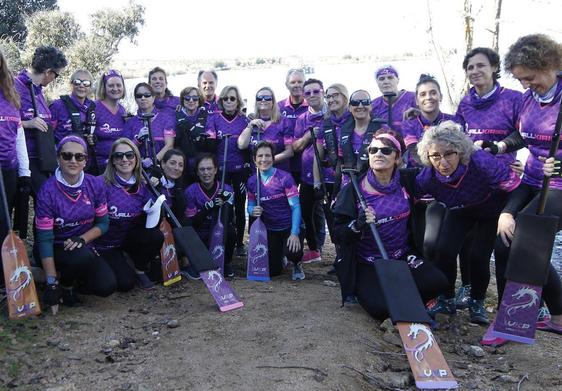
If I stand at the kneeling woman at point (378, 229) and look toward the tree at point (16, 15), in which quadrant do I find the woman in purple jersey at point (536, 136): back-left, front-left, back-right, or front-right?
back-right

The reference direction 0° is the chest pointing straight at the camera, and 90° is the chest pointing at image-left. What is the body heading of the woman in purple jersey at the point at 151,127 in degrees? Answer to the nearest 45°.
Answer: approximately 0°

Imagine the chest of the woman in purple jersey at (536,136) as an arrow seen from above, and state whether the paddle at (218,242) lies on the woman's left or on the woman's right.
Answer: on the woman's right

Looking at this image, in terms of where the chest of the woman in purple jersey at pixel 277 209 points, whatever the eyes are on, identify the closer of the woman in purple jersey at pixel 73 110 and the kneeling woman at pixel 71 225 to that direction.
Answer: the kneeling woman

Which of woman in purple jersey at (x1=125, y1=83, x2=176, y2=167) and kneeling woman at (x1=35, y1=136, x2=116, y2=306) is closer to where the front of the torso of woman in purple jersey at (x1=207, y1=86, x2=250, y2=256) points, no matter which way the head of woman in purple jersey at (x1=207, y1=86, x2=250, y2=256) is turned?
the kneeling woman

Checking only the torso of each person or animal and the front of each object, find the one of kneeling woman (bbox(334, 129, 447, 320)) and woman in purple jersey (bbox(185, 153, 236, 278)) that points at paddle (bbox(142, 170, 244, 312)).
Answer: the woman in purple jersey

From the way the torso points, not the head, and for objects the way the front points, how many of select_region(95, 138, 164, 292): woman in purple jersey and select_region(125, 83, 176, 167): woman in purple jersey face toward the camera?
2
